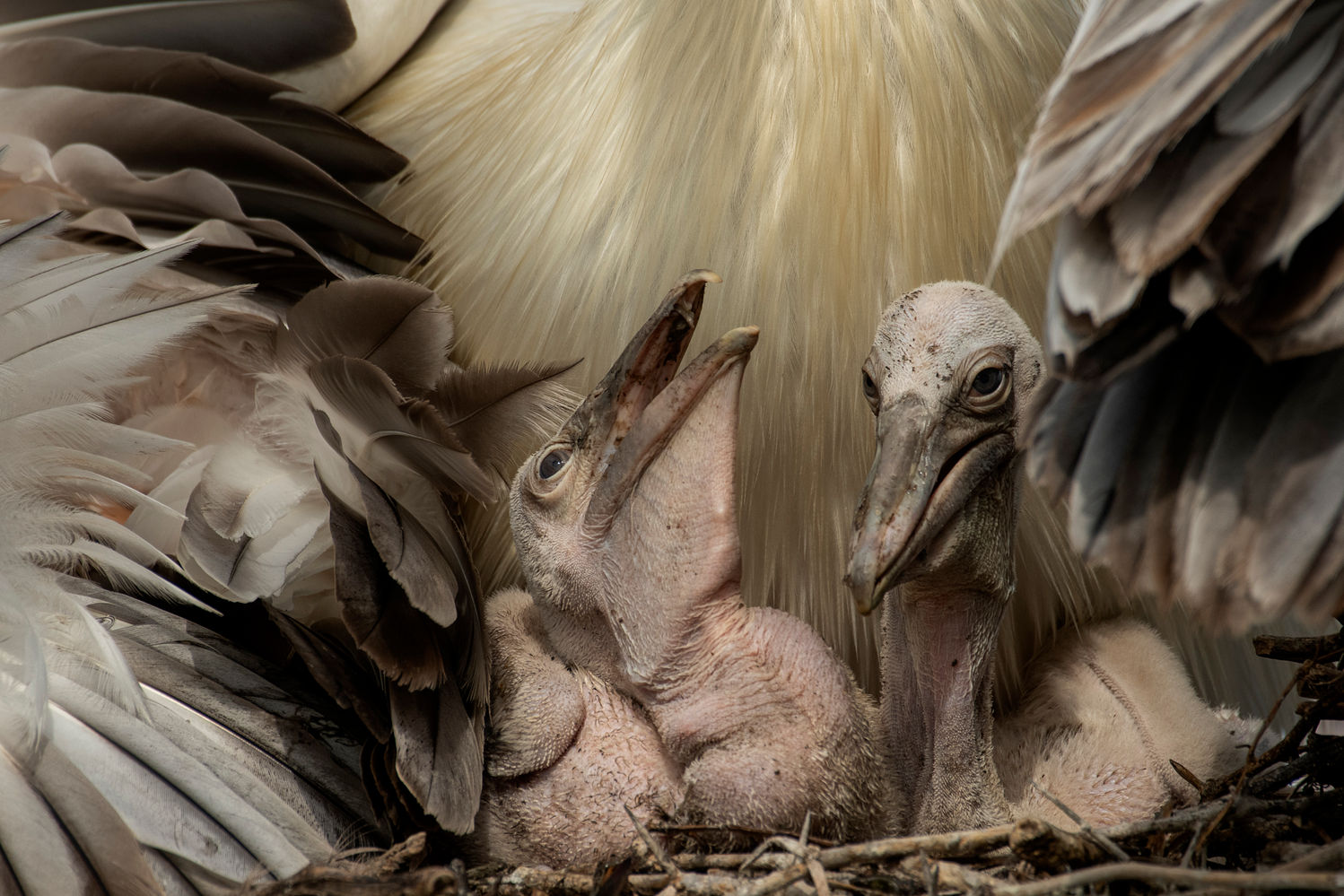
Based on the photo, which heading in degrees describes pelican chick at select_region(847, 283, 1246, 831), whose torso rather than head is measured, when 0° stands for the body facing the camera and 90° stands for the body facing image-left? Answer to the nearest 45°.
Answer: approximately 45°
